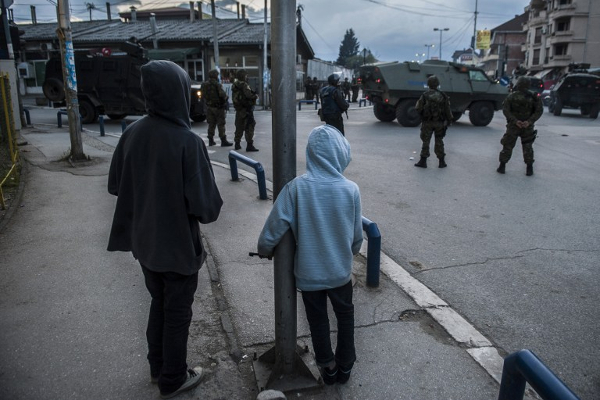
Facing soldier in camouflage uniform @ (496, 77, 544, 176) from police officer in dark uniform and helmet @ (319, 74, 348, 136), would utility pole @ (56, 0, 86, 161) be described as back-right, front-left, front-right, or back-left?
back-right

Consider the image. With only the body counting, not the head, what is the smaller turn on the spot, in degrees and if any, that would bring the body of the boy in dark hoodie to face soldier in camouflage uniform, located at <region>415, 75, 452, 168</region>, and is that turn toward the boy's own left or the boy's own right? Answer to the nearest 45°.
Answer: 0° — they already face them

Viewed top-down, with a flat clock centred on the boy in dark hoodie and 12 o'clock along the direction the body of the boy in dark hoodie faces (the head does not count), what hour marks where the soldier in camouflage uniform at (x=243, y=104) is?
The soldier in camouflage uniform is roughly at 11 o'clock from the boy in dark hoodie.

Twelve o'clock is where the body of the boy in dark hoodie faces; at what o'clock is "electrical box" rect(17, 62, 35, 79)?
The electrical box is roughly at 10 o'clock from the boy in dark hoodie.

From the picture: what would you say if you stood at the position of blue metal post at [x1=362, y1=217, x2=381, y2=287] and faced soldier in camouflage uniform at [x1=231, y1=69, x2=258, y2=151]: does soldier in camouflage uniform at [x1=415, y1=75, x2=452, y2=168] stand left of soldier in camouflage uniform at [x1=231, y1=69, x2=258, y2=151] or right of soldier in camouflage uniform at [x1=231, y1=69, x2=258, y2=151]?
right

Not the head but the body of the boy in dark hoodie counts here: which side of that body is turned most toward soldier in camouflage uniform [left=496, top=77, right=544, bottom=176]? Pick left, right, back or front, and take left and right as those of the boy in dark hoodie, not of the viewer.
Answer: front

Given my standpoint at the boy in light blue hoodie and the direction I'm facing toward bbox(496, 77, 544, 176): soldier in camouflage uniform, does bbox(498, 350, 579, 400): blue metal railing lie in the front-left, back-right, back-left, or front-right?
back-right

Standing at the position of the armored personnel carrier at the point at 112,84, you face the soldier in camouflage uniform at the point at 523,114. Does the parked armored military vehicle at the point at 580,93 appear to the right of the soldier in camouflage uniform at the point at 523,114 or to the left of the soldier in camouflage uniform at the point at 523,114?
left

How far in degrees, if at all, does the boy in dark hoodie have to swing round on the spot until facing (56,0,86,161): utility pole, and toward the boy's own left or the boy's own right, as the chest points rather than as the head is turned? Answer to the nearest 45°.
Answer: approximately 45° to the boy's own left

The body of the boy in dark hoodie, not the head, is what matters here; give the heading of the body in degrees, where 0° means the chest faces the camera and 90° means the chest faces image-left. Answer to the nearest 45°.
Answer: approximately 225°
